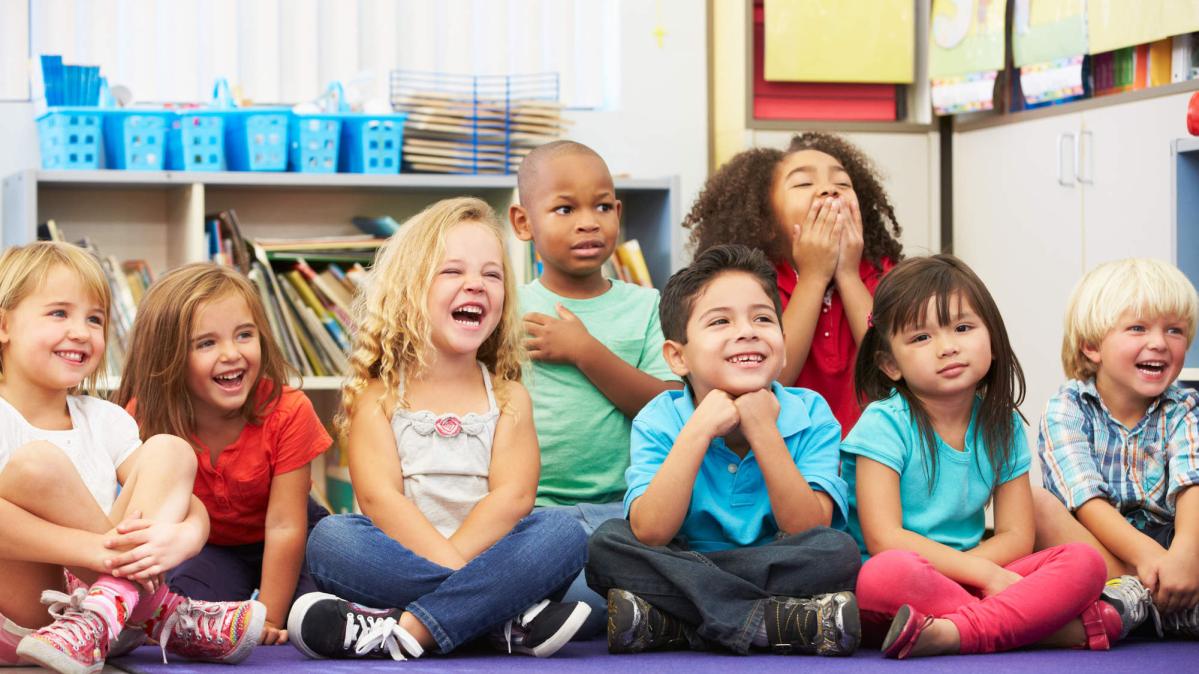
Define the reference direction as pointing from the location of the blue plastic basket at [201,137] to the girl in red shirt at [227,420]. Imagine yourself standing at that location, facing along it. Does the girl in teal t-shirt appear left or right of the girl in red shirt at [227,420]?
left

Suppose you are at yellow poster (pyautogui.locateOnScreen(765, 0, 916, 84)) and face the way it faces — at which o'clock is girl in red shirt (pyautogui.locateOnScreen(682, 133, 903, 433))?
The girl in red shirt is roughly at 12 o'clock from the yellow poster.

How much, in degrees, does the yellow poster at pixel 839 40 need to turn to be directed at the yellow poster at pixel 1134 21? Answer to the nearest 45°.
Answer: approximately 45° to its left

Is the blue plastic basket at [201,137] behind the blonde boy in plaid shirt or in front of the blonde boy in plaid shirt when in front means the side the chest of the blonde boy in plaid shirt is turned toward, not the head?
behind

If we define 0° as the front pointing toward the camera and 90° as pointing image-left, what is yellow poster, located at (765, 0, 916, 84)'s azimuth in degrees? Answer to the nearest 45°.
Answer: approximately 0°

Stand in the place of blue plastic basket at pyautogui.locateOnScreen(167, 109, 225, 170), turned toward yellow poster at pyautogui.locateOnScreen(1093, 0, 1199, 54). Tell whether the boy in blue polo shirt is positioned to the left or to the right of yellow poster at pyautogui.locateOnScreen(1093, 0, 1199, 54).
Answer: right

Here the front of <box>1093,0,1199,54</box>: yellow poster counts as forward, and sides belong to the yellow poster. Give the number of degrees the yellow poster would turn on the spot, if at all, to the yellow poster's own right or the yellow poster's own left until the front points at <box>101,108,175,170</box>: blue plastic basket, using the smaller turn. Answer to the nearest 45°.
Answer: approximately 45° to the yellow poster's own right

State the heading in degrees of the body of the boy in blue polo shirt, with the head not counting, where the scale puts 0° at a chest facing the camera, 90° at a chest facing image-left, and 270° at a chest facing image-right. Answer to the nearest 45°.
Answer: approximately 0°

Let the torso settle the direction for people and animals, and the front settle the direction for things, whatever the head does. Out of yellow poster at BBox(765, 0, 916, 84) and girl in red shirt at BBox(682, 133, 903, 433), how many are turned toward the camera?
2

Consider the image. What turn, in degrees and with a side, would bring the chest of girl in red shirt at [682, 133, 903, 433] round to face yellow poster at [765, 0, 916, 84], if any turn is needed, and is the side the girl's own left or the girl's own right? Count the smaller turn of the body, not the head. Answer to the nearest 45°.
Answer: approximately 180°
